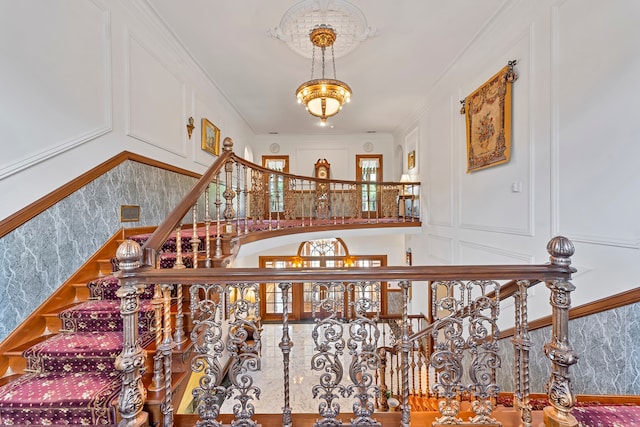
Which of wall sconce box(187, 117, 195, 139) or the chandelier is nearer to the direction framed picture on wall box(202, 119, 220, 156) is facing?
the chandelier

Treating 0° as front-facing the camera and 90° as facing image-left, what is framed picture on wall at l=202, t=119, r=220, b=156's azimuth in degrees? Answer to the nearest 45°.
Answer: approximately 315°

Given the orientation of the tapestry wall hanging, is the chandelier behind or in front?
in front

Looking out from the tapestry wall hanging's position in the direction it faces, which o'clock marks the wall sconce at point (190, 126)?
The wall sconce is roughly at 1 o'clock from the tapestry wall hanging.

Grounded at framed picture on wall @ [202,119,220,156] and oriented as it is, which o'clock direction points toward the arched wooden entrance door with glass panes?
The arched wooden entrance door with glass panes is roughly at 9 o'clock from the framed picture on wall.

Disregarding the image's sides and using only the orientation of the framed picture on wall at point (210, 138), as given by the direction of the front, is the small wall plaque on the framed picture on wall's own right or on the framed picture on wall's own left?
on the framed picture on wall's own right

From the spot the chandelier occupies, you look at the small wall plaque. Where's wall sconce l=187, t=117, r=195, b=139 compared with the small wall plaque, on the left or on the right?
right

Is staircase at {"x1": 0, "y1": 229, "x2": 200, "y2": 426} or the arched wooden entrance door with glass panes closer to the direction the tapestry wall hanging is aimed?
the staircase

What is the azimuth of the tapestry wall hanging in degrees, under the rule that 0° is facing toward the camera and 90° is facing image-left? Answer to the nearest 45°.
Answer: approximately 45°

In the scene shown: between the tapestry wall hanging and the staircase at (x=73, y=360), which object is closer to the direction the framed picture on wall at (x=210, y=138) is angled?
the tapestry wall hanging

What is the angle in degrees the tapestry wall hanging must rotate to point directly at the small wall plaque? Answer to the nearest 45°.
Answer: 0° — it already faces it
